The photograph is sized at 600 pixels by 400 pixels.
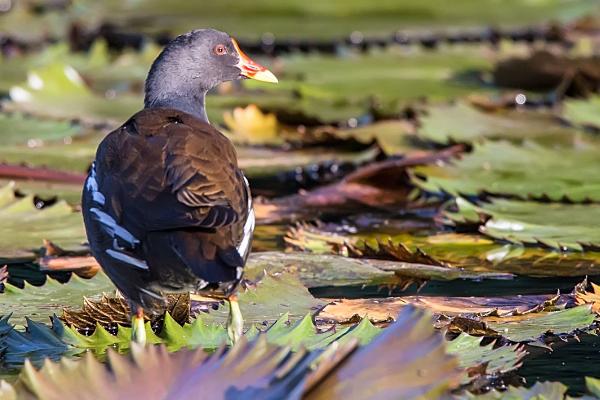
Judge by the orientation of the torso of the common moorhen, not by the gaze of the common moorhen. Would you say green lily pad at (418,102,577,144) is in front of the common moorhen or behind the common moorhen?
in front

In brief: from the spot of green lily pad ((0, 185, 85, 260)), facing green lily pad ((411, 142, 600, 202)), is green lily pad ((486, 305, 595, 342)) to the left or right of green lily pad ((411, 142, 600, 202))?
right

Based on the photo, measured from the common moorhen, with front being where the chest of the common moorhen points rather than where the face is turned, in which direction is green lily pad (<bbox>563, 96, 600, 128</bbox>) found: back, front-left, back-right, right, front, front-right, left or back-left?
front-right

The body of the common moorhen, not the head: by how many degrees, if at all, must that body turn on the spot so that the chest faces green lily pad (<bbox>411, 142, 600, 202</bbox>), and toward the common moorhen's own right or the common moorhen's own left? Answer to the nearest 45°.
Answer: approximately 45° to the common moorhen's own right

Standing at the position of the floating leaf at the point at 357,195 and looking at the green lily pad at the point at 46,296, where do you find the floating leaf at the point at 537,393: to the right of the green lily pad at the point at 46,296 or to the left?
left

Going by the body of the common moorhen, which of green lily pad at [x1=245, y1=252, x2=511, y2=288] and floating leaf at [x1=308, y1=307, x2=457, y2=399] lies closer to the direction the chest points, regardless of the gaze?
the green lily pad

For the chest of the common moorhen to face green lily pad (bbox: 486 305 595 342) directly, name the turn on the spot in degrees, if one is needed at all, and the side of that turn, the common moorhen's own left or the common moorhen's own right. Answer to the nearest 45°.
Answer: approximately 90° to the common moorhen's own right

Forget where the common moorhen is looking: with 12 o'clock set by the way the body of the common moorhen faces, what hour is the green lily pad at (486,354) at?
The green lily pad is roughly at 4 o'clock from the common moorhen.

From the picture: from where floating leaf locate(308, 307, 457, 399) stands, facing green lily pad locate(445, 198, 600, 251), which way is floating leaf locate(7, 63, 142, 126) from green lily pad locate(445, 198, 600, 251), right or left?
left

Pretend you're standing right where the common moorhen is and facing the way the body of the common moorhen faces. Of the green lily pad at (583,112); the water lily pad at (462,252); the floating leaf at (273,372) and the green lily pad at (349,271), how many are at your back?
1

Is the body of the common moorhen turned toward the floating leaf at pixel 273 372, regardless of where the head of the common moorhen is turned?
no

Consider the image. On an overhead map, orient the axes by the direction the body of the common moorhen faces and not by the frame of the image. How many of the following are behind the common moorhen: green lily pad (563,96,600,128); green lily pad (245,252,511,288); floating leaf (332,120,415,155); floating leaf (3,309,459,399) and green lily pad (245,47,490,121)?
1

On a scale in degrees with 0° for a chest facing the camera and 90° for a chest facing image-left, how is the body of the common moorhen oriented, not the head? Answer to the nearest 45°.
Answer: approximately 180°

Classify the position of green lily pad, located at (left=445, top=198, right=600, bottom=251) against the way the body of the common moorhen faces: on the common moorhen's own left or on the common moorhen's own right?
on the common moorhen's own right
